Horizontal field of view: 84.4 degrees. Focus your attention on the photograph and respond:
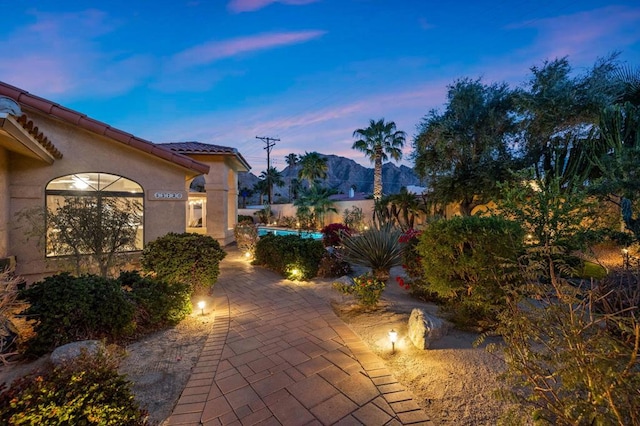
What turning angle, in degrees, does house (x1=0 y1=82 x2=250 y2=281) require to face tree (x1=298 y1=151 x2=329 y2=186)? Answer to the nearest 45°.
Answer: approximately 135° to its left

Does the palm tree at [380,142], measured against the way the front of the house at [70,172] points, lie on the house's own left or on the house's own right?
on the house's own left

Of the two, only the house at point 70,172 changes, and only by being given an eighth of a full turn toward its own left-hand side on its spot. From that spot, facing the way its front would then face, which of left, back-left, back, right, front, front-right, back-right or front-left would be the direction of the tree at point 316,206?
left

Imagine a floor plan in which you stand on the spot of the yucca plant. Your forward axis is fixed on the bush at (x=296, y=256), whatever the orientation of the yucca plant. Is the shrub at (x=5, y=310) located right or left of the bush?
left

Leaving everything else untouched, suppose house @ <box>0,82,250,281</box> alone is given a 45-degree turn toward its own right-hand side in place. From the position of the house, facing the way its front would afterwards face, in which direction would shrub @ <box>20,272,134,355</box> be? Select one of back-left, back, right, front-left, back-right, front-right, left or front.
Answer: front-left

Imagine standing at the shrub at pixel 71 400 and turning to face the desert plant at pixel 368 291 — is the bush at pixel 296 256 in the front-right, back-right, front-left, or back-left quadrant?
front-left

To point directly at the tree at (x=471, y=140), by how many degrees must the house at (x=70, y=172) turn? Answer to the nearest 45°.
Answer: approximately 90° to its left

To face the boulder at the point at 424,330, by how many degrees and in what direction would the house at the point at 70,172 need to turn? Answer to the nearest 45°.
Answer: approximately 45° to its left

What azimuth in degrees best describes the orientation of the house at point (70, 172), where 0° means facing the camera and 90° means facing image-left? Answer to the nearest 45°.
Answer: approximately 0°

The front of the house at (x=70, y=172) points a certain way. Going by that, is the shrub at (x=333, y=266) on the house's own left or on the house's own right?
on the house's own left

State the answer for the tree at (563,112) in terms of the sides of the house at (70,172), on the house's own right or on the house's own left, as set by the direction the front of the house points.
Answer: on the house's own left
